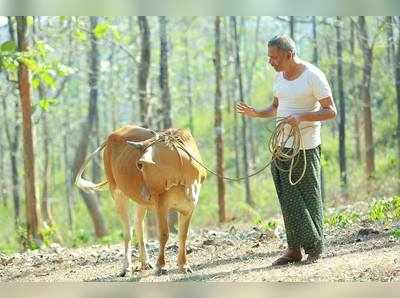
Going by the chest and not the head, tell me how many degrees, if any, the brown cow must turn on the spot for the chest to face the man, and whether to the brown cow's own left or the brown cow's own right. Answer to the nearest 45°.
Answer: approximately 45° to the brown cow's own left

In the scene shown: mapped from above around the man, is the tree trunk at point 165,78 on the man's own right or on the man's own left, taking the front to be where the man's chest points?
on the man's own right

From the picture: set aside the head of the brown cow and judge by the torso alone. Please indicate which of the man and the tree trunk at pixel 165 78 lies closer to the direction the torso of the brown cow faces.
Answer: the man

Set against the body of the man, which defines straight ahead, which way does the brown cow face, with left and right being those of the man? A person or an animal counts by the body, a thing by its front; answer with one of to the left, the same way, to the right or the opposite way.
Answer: to the left

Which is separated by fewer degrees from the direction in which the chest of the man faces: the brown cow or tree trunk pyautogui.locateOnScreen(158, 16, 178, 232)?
the brown cow

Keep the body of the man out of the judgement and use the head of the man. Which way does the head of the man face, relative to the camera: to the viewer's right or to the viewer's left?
to the viewer's left

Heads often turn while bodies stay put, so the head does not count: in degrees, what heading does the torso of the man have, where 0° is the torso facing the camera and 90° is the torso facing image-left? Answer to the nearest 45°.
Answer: approximately 45°
